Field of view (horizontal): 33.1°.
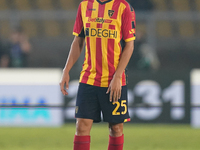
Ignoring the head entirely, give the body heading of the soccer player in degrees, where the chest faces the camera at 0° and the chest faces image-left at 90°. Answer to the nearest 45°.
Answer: approximately 0°
